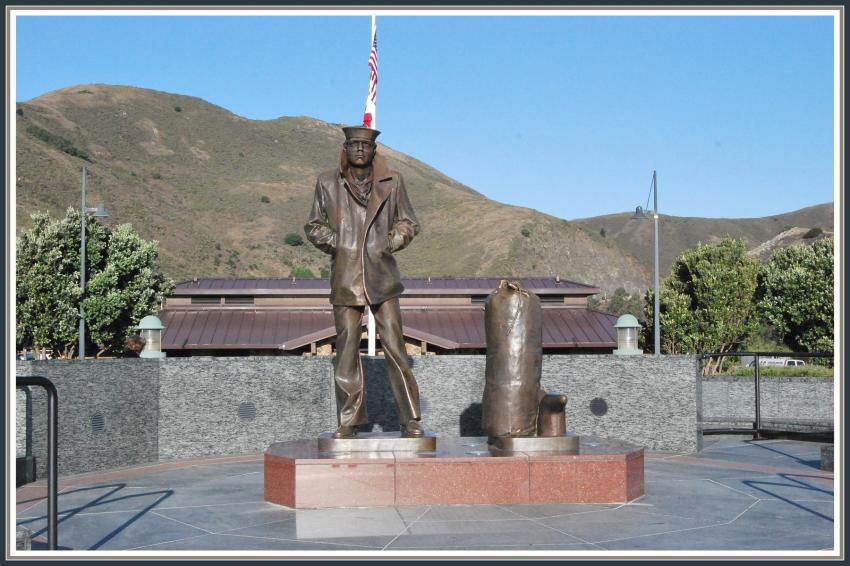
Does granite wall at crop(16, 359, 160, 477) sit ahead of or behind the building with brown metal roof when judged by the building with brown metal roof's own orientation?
ahead

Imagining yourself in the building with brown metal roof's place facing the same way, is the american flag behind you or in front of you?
in front

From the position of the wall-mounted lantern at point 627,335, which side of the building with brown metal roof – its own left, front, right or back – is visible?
front

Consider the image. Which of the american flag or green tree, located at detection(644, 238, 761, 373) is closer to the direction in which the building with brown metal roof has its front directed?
the american flag

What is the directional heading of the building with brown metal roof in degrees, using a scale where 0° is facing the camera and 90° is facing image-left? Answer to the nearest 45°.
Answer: approximately 0°

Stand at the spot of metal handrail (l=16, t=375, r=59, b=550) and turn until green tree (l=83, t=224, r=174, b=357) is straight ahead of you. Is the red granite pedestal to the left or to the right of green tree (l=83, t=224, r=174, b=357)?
right

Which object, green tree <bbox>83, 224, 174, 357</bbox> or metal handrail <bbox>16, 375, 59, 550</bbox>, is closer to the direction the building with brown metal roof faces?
the metal handrail

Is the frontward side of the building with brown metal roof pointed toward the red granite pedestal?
yes

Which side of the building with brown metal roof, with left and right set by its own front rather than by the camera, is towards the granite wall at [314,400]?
front
